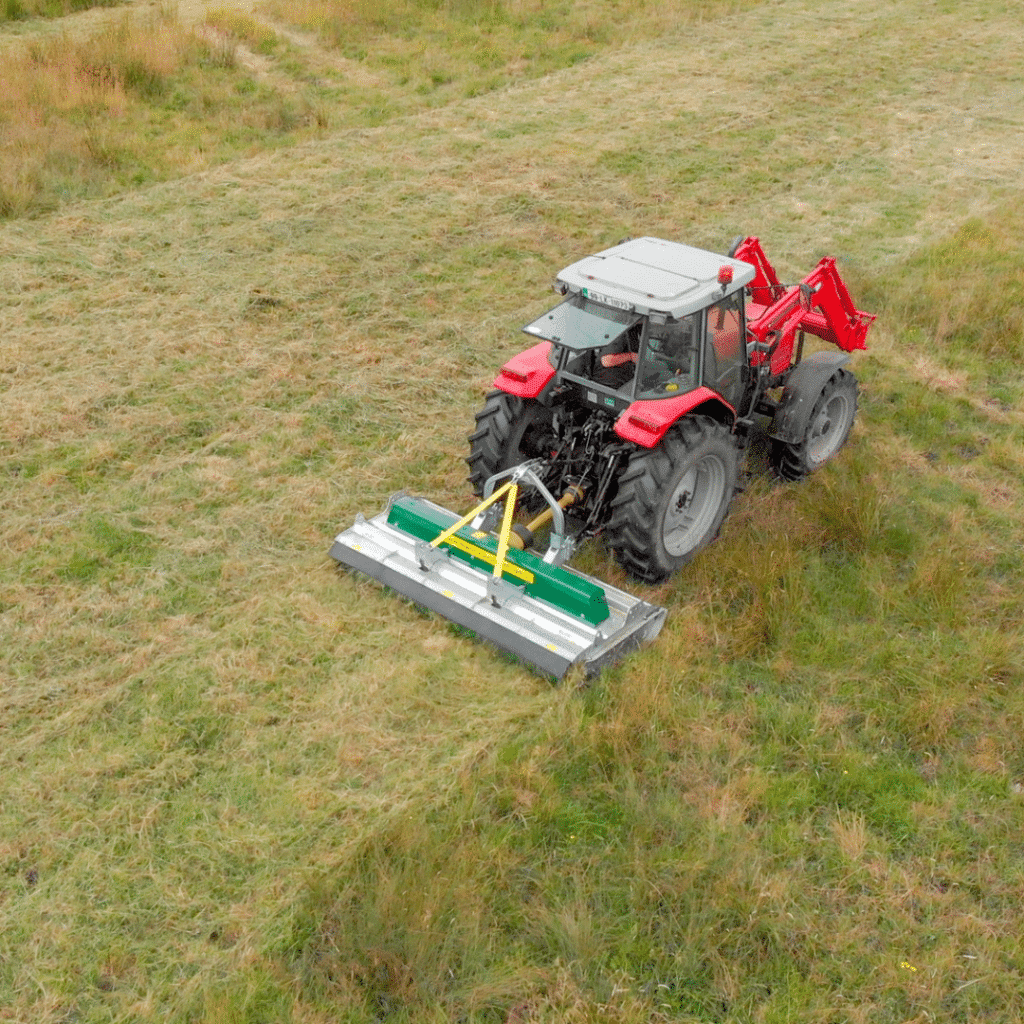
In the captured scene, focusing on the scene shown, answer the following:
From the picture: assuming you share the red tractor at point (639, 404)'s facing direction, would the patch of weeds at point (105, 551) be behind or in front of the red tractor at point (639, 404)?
behind

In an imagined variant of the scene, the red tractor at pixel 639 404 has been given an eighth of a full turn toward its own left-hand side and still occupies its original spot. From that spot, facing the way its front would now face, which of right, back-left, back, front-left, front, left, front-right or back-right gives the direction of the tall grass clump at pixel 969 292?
front-right

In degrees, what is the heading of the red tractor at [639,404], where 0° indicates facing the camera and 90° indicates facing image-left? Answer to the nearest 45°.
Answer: approximately 225°
